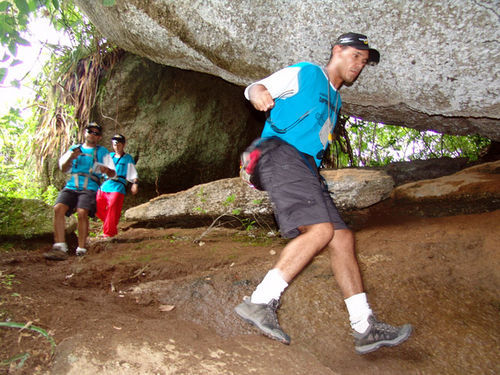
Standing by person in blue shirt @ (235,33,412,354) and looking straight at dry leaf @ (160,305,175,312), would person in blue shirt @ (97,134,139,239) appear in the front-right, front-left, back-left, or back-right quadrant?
front-right

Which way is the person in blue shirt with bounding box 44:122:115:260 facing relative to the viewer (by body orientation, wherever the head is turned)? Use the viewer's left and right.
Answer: facing the viewer

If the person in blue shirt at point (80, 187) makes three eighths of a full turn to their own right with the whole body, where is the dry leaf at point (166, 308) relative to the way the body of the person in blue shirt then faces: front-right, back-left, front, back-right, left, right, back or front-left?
back-left

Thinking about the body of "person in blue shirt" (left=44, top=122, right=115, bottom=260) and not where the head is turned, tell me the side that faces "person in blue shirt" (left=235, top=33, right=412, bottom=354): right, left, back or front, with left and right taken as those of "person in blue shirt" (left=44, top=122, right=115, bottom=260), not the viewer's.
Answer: front

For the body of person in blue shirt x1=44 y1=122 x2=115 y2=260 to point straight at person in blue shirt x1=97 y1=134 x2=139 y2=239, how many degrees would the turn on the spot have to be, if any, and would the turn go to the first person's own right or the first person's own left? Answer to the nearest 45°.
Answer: approximately 135° to the first person's own left
